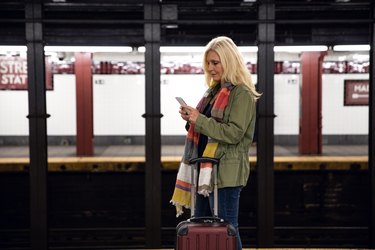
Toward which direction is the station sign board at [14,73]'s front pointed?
toward the camera

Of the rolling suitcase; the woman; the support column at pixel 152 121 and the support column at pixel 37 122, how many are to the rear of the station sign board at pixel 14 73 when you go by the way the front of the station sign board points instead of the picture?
0

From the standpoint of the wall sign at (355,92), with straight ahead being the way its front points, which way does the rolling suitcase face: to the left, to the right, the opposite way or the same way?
the same way

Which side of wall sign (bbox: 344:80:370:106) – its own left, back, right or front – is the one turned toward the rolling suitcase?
front

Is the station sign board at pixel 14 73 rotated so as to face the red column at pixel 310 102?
no

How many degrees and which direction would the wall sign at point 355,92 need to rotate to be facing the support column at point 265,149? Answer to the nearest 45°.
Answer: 0° — it already faces it

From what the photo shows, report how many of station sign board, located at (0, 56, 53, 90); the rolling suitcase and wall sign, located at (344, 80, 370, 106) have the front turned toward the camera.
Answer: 3

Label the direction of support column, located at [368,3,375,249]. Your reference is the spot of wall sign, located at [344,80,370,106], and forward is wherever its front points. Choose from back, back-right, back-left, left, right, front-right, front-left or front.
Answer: front

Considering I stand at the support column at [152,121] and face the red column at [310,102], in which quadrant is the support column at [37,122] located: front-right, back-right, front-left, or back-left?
back-left

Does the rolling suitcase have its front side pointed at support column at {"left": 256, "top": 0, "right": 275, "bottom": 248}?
no

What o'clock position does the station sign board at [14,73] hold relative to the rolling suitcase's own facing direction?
The station sign board is roughly at 5 o'clock from the rolling suitcase.

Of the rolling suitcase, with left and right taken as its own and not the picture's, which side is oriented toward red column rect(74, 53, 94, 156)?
back

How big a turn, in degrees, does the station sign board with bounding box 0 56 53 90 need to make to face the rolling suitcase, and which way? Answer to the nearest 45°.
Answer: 0° — it already faces it

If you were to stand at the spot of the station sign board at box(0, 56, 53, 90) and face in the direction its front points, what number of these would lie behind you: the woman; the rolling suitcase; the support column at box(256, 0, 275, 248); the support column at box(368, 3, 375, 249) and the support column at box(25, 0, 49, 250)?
0

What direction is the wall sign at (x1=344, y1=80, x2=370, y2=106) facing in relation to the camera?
toward the camera

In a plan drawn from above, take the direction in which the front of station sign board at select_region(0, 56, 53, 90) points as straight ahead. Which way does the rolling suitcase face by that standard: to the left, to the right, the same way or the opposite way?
the same way

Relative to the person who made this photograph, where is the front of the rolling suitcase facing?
facing the viewer

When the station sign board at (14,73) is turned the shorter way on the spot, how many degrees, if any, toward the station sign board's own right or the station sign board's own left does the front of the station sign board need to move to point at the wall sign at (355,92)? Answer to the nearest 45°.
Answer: approximately 90° to the station sign board's own left
